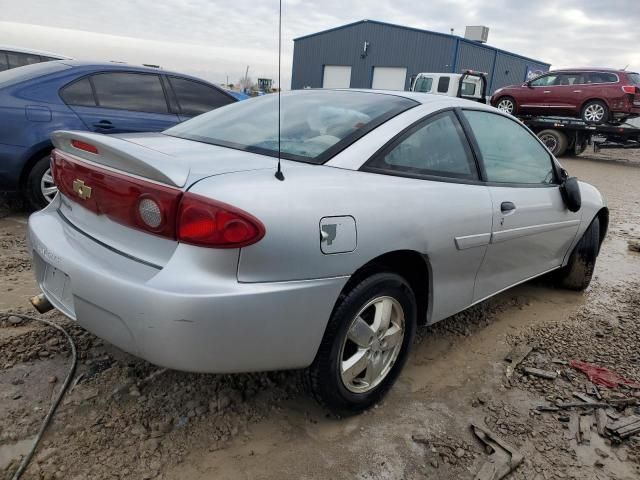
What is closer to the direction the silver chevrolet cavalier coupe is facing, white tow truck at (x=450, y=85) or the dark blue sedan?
the white tow truck

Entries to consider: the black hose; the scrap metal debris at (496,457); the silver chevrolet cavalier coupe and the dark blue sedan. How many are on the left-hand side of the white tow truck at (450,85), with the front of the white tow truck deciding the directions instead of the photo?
4

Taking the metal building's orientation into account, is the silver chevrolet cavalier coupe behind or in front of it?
in front

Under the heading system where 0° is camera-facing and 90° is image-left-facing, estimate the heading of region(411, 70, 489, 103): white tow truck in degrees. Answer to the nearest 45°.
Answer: approximately 90°

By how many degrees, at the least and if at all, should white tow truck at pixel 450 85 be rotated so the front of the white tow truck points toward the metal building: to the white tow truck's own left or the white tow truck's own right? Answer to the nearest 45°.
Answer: approximately 90° to the white tow truck's own right

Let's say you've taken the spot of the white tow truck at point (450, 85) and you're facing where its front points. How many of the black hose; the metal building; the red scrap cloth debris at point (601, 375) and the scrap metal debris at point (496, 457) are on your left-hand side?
3

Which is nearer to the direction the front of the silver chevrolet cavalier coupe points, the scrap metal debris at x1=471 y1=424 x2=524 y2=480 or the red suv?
the red suv

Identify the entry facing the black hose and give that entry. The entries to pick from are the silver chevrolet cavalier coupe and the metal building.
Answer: the metal building

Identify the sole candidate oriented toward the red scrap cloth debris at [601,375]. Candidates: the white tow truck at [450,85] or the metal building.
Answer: the metal building

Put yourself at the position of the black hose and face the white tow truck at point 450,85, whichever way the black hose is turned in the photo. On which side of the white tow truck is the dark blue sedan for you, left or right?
left

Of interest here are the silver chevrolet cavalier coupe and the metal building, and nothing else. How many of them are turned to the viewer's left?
0

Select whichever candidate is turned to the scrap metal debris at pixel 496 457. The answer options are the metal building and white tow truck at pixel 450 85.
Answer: the metal building

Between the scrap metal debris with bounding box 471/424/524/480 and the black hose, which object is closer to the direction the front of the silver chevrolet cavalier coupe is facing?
the scrap metal debris

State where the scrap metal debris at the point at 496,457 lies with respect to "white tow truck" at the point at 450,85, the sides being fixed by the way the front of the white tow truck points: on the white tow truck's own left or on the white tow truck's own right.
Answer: on the white tow truck's own left

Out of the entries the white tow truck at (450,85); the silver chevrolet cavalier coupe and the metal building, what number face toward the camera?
1

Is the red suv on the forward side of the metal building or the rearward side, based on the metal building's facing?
on the forward side

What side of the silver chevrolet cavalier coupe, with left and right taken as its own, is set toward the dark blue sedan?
left

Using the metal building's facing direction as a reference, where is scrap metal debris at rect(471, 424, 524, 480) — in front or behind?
in front
